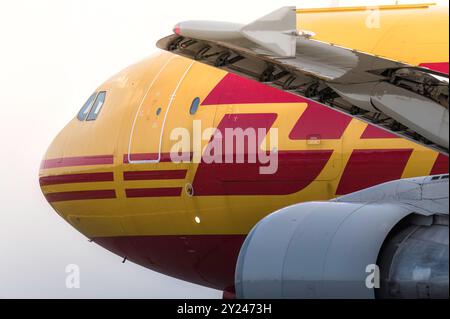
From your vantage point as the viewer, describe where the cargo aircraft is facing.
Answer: facing away from the viewer and to the left of the viewer
